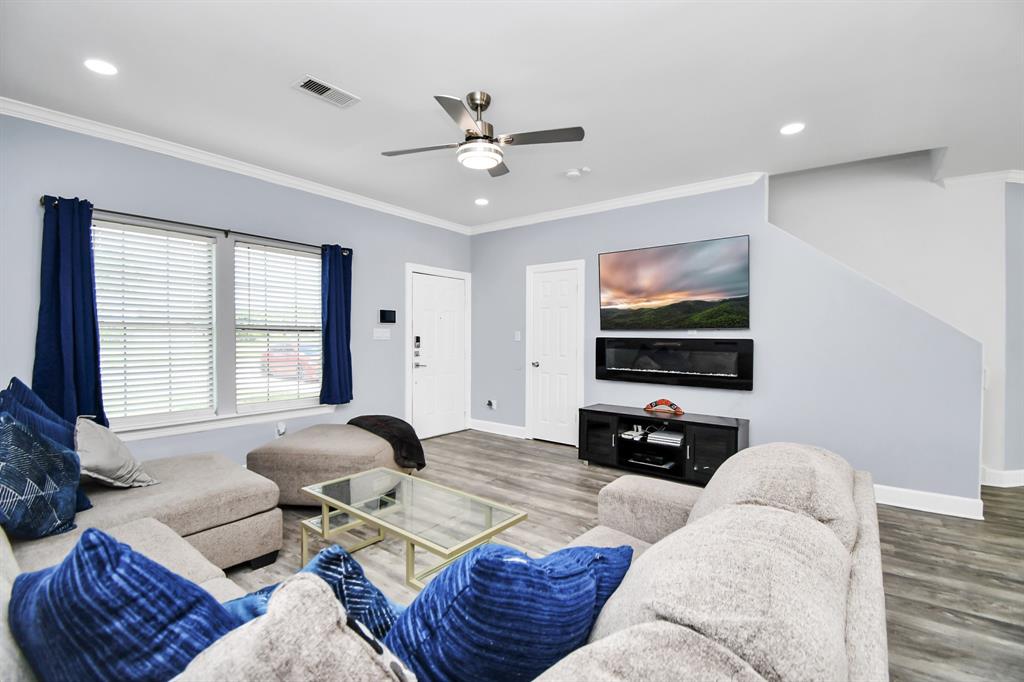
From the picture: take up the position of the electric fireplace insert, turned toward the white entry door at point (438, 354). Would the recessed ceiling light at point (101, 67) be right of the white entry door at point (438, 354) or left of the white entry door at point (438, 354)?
left

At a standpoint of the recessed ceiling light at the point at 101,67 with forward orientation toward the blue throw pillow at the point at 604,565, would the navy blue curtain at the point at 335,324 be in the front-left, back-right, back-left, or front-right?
back-left

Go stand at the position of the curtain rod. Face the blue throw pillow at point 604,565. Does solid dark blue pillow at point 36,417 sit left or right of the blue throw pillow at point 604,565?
right

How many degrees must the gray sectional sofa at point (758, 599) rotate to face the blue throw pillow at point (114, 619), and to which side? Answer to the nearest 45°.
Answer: approximately 45° to its left

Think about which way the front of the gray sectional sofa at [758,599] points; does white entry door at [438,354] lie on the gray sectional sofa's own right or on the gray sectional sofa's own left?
on the gray sectional sofa's own right

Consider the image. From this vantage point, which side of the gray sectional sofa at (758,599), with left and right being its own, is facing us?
left

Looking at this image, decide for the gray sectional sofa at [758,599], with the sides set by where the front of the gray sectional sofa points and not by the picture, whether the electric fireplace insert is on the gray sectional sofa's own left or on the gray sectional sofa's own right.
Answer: on the gray sectional sofa's own right

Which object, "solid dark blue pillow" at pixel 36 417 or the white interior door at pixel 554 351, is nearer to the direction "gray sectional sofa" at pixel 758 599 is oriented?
the solid dark blue pillow

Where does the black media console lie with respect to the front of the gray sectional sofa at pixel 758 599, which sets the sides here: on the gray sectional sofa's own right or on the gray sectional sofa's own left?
on the gray sectional sofa's own right
